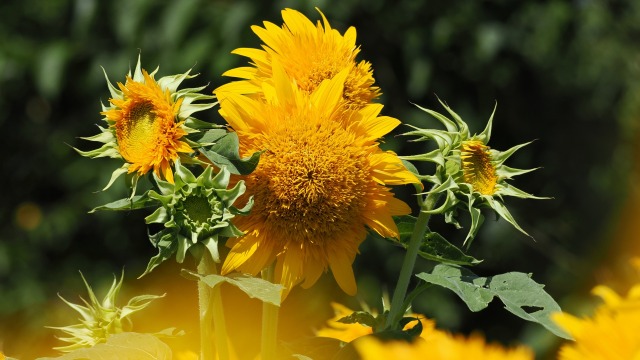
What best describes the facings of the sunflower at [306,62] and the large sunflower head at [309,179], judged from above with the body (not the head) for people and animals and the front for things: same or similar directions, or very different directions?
same or similar directions

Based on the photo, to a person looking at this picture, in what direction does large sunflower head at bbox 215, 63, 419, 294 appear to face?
facing the viewer

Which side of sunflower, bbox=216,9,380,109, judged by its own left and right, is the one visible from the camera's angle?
front

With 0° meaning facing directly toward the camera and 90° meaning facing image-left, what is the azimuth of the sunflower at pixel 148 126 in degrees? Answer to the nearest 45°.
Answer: approximately 45°

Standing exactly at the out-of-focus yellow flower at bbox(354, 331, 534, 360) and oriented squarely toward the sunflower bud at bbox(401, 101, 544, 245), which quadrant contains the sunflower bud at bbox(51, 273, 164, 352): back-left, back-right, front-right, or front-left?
front-left
